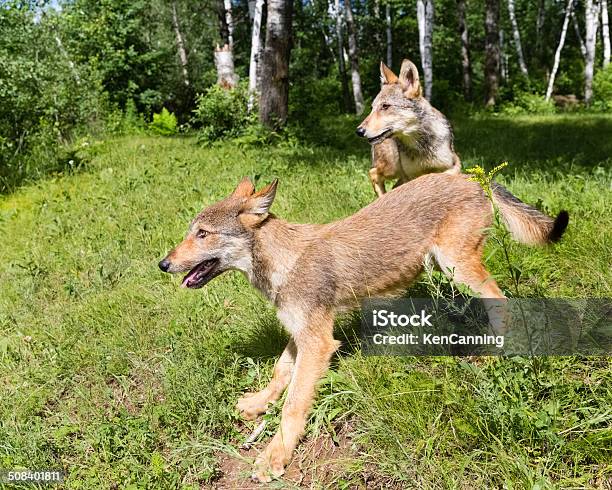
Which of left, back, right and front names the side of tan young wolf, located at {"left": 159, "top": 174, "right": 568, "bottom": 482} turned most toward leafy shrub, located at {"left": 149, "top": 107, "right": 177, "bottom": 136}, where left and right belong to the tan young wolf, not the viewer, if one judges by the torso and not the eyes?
right

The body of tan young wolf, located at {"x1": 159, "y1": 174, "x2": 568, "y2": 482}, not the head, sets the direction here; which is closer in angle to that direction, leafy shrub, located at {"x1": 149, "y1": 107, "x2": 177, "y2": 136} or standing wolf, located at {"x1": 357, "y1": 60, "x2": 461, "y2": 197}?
the leafy shrub

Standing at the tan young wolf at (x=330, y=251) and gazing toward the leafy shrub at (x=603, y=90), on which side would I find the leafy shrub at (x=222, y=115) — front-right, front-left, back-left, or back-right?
front-left

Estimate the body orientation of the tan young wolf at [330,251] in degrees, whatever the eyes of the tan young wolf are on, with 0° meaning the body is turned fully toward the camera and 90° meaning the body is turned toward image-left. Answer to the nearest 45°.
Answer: approximately 90°

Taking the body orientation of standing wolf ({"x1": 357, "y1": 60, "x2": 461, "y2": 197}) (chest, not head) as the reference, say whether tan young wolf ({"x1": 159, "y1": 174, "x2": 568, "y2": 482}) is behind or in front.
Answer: in front

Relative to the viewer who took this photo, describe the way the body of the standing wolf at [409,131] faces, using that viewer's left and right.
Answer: facing the viewer and to the left of the viewer

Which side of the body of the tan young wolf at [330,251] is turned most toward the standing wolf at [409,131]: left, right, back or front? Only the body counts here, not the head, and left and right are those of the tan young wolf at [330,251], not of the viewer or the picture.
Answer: right

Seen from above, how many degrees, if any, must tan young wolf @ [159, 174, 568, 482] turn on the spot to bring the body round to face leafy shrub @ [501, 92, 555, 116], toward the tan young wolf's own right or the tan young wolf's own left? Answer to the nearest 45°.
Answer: approximately 90° to the tan young wolf's own right

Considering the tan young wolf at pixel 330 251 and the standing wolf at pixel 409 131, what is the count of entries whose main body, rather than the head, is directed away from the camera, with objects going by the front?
0
